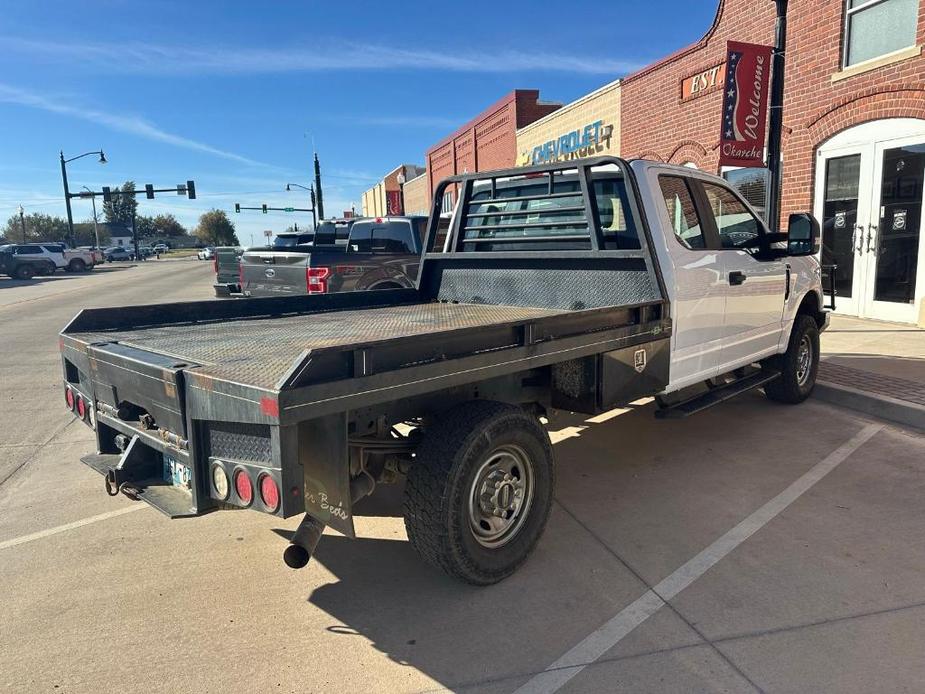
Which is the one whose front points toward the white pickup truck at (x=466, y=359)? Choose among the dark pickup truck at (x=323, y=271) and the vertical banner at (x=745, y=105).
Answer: the vertical banner

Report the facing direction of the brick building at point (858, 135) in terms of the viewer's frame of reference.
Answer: facing the viewer and to the left of the viewer

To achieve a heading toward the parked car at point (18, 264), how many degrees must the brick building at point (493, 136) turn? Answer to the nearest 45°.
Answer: approximately 45° to its right

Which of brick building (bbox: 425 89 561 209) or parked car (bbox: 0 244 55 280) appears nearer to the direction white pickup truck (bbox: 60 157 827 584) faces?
the brick building

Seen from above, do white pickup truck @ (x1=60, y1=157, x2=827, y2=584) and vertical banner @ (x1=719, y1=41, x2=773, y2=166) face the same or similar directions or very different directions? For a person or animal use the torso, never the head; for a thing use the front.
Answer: very different directions

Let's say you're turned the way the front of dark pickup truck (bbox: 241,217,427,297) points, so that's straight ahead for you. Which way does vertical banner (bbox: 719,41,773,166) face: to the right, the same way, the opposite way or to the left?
the opposite way

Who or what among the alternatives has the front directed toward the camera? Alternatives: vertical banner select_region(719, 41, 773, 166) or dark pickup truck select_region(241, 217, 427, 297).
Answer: the vertical banner

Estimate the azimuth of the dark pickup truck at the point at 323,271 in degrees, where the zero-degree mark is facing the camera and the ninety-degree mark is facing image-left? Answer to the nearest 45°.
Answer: approximately 225°

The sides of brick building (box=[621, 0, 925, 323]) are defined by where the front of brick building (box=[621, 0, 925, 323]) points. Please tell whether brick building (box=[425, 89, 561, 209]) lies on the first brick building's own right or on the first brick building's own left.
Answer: on the first brick building's own right

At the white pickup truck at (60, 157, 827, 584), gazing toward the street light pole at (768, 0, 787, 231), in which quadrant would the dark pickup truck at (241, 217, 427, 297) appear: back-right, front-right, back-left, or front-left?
front-left

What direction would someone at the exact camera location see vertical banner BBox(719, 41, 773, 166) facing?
facing the viewer

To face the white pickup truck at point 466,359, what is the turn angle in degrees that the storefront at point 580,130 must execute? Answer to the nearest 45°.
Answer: approximately 45° to its left

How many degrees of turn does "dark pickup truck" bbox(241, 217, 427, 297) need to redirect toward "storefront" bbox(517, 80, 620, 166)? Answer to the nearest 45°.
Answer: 0° — it already faces it

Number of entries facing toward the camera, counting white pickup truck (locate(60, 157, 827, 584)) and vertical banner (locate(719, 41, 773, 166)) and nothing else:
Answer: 1

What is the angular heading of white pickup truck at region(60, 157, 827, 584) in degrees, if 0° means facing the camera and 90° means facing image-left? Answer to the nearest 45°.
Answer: approximately 225°

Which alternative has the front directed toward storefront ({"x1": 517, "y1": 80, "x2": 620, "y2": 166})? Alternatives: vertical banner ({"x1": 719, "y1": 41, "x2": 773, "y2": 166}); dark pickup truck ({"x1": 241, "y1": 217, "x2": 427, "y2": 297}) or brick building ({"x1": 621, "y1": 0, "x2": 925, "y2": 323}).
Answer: the dark pickup truck

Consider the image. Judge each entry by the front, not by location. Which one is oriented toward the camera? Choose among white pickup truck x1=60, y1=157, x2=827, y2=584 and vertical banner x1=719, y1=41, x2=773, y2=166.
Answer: the vertical banner

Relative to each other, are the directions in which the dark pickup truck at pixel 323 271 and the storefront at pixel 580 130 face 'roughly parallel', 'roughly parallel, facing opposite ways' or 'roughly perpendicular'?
roughly parallel, facing opposite ways
